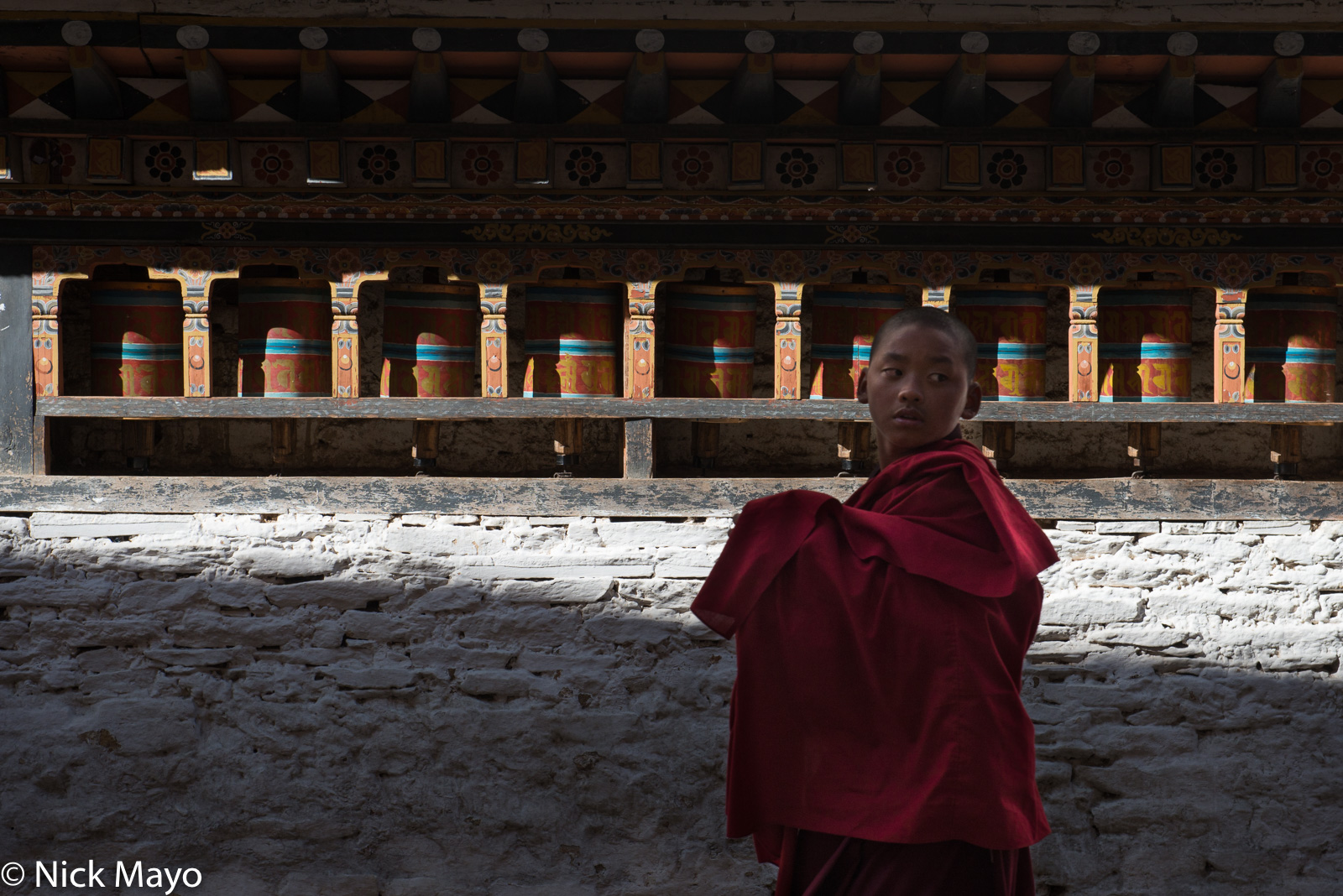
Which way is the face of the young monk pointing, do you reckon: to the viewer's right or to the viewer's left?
to the viewer's left

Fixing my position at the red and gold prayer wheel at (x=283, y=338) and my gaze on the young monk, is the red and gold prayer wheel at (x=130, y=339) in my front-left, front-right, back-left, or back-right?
back-right

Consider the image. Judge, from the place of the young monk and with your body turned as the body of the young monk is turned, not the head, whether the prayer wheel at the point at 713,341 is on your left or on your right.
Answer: on your right
